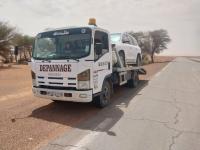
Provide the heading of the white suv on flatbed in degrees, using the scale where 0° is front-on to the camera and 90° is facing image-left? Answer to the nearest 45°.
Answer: approximately 45°

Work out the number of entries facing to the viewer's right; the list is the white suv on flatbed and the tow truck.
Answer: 0

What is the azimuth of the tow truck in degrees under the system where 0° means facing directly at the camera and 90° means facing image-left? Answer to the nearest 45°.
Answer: approximately 45°
